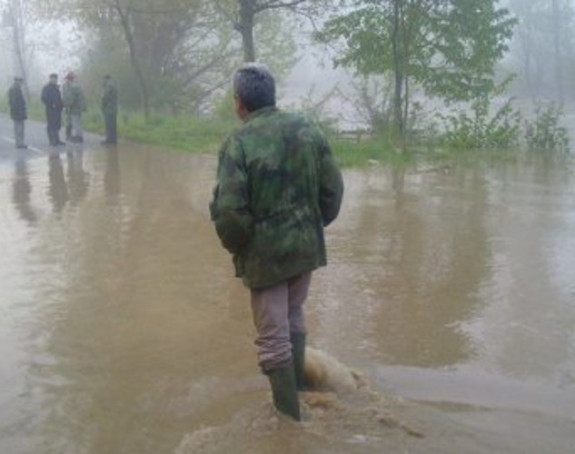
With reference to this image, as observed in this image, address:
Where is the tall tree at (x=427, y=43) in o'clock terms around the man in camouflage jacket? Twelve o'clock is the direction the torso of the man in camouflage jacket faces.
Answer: The tall tree is roughly at 2 o'clock from the man in camouflage jacket.

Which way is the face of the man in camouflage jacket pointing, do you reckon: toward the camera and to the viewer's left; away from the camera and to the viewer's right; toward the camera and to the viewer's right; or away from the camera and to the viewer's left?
away from the camera and to the viewer's left

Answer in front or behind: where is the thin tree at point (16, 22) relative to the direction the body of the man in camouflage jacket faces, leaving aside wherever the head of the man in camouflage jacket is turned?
in front

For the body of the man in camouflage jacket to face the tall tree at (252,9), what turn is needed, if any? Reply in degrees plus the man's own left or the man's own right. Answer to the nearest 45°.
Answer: approximately 45° to the man's own right

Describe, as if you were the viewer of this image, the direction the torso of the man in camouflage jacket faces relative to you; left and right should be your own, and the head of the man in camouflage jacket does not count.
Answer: facing away from the viewer and to the left of the viewer
